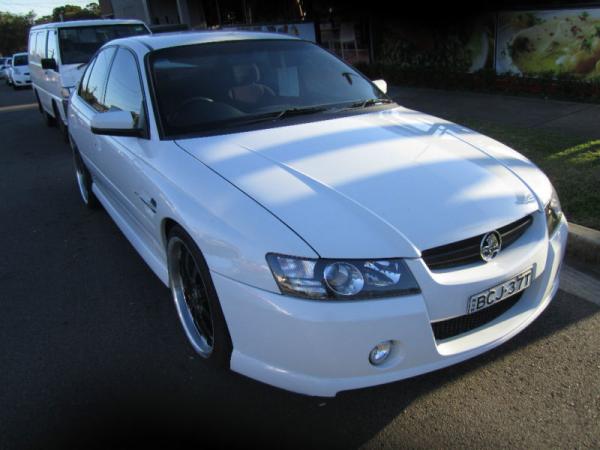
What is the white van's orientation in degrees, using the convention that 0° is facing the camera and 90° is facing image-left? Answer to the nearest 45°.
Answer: approximately 315°

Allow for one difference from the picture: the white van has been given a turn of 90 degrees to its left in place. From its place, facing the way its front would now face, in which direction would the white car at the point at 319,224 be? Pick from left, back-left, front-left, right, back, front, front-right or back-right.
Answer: back-right

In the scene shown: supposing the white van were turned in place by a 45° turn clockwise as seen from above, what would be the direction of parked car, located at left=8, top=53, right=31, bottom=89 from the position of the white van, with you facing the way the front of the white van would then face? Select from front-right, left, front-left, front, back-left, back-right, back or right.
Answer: back

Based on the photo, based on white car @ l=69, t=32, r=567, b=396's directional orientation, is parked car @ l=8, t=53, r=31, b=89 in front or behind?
behind

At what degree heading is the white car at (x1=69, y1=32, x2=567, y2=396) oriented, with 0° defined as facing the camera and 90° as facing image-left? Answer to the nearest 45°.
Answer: approximately 315°
